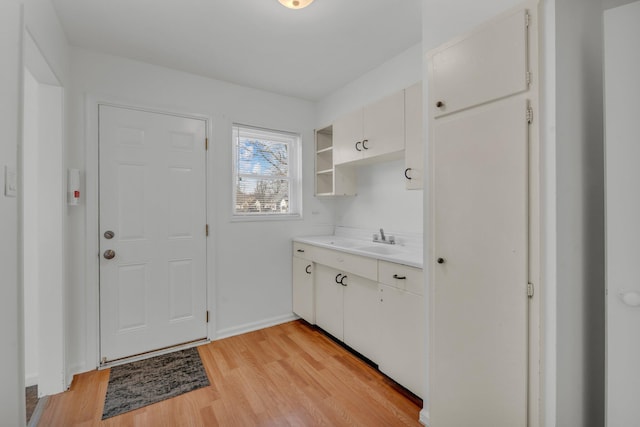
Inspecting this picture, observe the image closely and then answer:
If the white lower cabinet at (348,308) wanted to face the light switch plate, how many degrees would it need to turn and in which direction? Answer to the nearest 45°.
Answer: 0° — it already faces it

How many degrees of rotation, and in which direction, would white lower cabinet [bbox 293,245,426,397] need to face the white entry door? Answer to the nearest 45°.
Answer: approximately 45° to its right

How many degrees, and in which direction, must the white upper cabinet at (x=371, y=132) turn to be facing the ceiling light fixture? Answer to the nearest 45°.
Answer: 0° — it already faces it

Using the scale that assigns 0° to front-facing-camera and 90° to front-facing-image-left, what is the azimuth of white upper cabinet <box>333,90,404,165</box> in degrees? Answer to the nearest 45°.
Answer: approximately 45°

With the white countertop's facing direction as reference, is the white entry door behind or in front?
in front
